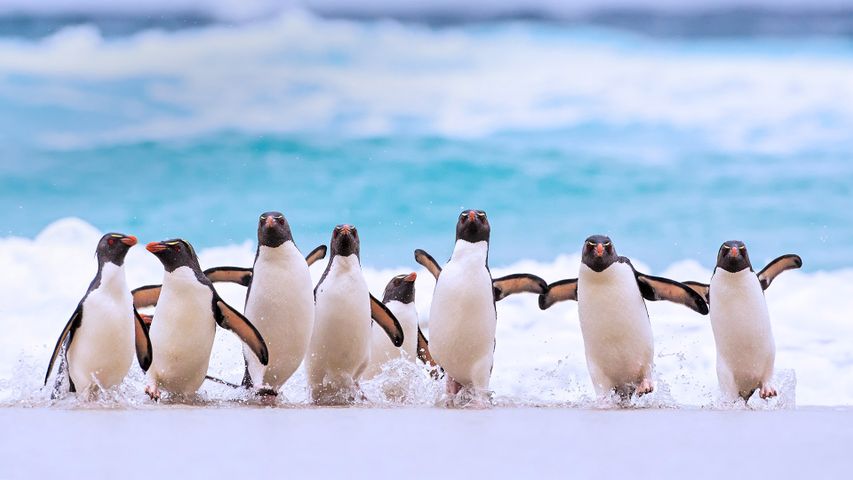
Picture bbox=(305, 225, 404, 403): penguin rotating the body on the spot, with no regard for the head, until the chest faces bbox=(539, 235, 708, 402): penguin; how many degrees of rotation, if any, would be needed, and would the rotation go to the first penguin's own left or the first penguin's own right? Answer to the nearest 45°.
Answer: approximately 90° to the first penguin's own left

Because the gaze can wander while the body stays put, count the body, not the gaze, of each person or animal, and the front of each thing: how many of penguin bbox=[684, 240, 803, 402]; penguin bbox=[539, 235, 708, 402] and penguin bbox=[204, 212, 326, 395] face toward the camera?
3

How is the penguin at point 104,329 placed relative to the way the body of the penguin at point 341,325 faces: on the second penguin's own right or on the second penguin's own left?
on the second penguin's own right

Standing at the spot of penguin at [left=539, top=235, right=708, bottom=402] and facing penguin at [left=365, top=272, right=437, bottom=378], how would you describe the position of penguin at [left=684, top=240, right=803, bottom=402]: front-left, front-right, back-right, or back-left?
back-right

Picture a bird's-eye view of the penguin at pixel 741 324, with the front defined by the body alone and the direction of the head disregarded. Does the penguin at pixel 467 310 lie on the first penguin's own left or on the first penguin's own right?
on the first penguin's own right

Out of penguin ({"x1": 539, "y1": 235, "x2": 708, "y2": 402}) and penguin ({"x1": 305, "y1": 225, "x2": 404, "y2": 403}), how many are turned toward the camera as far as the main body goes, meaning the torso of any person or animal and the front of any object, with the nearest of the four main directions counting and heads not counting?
2

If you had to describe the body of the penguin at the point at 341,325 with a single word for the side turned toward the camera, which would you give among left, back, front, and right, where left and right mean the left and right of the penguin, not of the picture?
front

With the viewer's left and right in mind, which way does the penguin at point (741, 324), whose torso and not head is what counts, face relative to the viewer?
facing the viewer

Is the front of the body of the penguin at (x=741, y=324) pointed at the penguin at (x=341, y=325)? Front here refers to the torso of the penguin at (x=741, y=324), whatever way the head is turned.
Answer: no

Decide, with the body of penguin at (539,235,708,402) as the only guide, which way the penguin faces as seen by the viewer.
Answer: toward the camera

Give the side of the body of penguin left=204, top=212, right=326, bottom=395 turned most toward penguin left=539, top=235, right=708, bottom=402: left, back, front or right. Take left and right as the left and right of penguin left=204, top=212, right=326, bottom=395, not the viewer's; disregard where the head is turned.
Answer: left

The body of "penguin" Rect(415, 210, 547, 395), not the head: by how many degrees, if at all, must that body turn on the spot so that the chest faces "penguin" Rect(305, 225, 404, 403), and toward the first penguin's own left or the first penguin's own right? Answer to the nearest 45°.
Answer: approximately 90° to the first penguin's own right

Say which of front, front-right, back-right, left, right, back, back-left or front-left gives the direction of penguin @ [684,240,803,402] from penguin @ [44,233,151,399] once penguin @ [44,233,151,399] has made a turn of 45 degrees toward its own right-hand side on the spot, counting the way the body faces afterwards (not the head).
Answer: left

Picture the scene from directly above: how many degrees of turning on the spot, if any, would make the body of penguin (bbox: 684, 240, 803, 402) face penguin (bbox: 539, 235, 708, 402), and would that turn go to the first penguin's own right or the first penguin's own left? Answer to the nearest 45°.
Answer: approximately 45° to the first penguin's own right

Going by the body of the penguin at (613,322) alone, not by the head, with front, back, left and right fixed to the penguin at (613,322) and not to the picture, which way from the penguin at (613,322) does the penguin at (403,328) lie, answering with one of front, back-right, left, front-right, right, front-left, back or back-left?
back-right

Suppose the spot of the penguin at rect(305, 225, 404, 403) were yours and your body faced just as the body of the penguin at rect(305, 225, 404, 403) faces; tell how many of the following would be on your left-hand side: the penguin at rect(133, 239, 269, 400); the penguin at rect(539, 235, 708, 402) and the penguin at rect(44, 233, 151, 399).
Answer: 1
